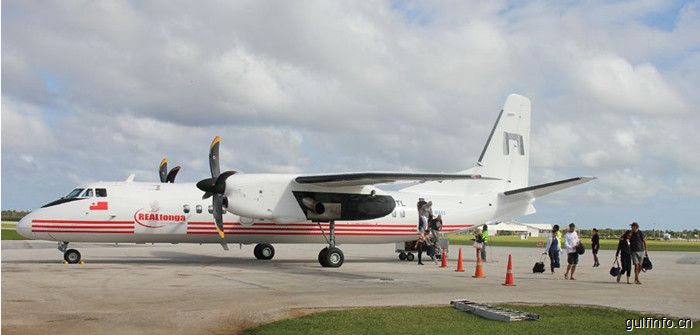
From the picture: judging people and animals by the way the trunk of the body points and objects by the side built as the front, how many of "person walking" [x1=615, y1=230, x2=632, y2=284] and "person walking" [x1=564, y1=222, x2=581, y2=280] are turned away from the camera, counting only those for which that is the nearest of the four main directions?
0

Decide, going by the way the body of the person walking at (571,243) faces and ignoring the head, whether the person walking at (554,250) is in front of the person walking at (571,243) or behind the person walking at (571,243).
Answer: behind

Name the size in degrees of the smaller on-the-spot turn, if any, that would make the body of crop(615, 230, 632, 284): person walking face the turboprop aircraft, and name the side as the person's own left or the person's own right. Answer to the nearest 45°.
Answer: approximately 135° to the person's own right

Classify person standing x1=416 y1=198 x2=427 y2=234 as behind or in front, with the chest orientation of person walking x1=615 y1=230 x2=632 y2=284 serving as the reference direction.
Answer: behind

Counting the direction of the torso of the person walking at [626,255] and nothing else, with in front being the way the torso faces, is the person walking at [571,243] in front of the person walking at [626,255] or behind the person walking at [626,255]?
behind

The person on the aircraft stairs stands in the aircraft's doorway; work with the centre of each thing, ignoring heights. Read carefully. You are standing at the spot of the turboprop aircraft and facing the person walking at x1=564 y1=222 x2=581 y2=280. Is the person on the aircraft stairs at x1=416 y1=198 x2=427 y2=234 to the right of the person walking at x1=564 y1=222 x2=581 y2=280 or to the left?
left

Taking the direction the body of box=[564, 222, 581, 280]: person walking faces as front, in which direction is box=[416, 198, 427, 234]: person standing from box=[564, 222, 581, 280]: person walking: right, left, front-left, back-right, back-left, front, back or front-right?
back

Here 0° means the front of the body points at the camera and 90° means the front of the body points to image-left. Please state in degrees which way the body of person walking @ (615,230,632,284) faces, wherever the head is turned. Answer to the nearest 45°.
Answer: approximately 315°

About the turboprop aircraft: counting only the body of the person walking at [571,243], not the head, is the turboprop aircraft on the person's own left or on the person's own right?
on the person's own right
